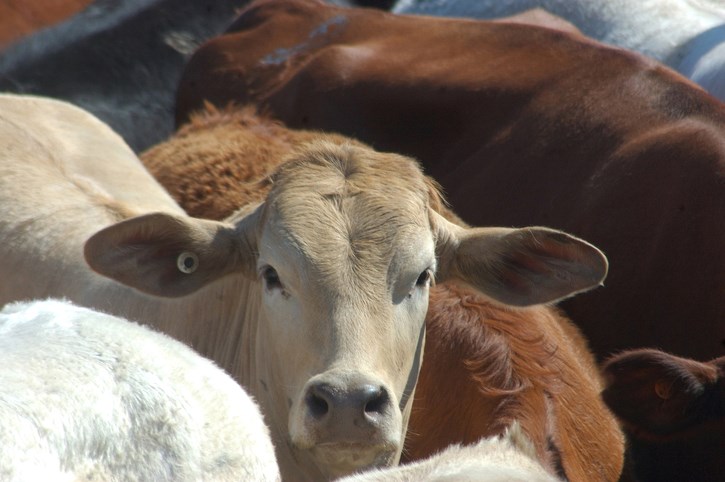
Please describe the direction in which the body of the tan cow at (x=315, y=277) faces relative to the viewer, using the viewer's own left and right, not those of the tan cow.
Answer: facing the viewer and to the right of the viewer

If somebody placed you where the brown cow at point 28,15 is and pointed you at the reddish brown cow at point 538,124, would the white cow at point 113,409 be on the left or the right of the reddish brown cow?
right

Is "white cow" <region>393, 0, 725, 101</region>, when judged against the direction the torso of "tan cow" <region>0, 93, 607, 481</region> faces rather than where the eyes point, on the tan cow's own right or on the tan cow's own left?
on the tan cow's own left

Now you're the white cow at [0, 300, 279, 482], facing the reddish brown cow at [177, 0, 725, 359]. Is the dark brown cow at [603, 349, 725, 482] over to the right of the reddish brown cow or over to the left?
right

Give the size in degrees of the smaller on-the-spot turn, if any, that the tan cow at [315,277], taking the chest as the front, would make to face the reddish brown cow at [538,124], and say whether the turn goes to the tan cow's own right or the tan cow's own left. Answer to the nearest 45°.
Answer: approximately 90° to the tan cow's own left
